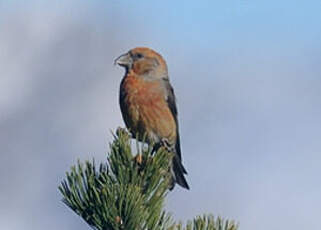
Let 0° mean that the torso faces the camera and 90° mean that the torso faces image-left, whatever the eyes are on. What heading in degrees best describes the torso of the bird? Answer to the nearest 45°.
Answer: approximately 45°
